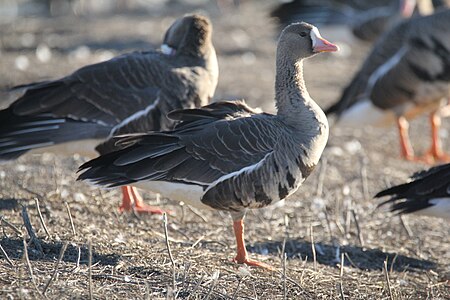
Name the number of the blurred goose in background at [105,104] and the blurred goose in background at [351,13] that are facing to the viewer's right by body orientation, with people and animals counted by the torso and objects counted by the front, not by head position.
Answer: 2

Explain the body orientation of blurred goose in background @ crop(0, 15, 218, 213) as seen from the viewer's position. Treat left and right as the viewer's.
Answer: facing to the right of the viewer

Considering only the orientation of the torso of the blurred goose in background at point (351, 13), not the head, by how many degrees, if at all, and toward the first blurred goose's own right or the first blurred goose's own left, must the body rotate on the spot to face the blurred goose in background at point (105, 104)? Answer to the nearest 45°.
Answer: approximately 90° to the first blurred goose's own right

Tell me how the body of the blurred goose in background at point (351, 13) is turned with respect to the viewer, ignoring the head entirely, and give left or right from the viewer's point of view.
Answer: facing to the right of the viewer

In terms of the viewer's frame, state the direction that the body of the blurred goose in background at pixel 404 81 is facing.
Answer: to the viewer's right

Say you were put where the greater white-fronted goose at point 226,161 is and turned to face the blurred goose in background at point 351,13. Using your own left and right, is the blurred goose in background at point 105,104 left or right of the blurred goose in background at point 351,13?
left

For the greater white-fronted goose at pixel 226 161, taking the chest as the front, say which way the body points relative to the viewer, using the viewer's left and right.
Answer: facing to the right of the viewer

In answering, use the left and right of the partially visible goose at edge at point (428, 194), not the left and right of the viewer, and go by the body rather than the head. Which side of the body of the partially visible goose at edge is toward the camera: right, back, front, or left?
right

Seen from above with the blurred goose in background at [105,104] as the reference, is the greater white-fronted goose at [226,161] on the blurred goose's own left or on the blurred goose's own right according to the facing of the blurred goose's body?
on the blurred goose's own right

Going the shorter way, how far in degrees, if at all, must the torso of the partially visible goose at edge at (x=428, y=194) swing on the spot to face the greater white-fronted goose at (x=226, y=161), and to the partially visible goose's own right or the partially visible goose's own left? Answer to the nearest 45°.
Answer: approximately 135° to the partially visible goose's own right

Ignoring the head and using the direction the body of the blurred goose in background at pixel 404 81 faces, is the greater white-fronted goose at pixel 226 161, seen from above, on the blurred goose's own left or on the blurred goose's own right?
on the blurred goose's own right

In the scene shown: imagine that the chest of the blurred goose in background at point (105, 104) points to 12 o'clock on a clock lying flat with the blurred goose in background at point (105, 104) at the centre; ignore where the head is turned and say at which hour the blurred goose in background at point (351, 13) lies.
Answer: the blurred goose in background at point (351, 13) is roughly at 10 o'clock from the blurred goose in background at point (105, 104).
